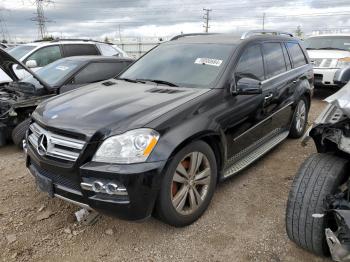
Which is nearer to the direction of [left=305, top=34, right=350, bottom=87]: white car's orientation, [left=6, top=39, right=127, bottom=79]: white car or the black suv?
the black suv

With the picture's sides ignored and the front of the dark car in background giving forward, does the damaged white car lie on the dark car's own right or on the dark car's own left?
on the dark car's own left

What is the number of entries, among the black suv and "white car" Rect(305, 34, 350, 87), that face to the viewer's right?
0

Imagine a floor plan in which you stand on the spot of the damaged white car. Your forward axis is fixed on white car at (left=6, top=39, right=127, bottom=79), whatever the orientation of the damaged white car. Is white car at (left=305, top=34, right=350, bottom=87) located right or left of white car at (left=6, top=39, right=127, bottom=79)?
right

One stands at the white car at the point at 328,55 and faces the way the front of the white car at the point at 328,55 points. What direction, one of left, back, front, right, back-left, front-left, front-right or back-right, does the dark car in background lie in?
front-right

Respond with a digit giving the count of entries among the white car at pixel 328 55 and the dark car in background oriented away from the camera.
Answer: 0

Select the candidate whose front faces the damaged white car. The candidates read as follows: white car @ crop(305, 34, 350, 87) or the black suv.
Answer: the white car

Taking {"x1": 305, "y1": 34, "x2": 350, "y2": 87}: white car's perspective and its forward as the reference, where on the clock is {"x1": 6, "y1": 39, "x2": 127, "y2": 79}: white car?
{"x1": 6, "y1": 39, "x2": 127, "y2": 79}: white car is roughly at 2 o'clock from {"x1": 305, "y1": 34, "x2": 350, "y2": 87}: white car.

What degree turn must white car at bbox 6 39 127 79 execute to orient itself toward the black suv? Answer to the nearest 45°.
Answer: approximately 45° to its left

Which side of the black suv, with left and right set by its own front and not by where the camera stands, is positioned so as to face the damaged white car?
left

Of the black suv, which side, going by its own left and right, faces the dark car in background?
right

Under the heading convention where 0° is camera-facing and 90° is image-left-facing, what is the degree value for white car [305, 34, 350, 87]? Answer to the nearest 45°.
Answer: approximately 0°
